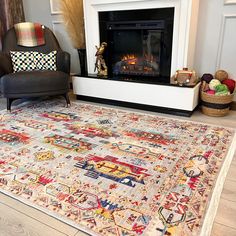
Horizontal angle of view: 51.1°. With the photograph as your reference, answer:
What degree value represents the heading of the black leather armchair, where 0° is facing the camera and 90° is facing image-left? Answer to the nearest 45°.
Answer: approximately 0°

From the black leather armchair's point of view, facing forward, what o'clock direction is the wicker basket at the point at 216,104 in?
The wicker basket is roughly at 10 o'clock from the black leather armchair.

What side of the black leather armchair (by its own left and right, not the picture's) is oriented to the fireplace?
left

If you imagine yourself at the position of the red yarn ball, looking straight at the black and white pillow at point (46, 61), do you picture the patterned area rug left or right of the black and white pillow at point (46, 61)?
left

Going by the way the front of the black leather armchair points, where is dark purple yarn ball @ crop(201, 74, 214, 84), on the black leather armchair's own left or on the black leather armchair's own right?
on the black leather armchair's own left

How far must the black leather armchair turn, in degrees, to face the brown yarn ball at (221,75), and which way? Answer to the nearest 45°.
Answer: approximately 90° to its left

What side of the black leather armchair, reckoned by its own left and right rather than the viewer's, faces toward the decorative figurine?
left

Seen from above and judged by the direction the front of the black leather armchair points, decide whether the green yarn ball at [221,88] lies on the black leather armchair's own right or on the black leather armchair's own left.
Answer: on the black leather armchair's own left

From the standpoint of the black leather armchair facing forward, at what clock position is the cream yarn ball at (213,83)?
The cream yarn ball is roughly at 10 o'clock from the black leather armchair.
